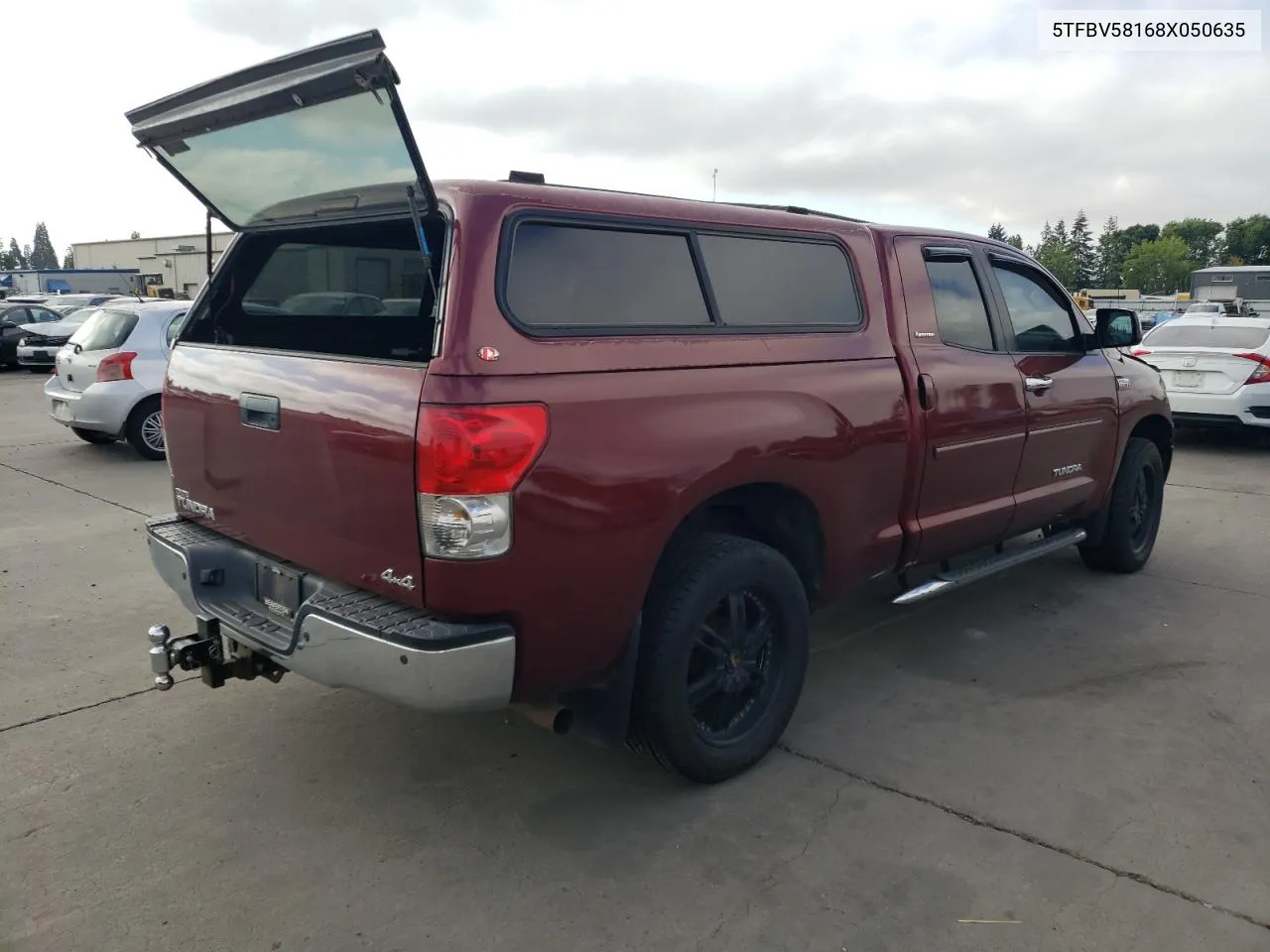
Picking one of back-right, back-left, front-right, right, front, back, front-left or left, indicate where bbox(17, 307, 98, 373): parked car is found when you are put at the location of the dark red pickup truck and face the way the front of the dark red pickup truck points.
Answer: left

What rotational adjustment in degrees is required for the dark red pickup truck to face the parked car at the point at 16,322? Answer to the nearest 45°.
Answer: approximately 90° to its left

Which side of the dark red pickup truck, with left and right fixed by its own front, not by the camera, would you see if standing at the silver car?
left

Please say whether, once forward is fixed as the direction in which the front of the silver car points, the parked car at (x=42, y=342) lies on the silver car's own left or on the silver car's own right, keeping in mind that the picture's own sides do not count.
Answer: on the silver car's own left

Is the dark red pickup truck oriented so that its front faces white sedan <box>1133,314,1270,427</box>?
yes

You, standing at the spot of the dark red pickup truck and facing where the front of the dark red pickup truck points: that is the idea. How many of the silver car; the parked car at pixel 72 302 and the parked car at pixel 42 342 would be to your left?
3

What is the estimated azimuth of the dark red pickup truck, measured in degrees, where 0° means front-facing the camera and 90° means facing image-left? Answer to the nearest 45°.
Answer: approximately 225°

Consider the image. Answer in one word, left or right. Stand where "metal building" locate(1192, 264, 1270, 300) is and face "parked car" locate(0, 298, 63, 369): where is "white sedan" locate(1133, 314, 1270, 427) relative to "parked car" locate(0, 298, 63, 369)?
left

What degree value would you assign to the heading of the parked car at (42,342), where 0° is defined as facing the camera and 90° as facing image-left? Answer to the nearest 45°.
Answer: approximately 45°

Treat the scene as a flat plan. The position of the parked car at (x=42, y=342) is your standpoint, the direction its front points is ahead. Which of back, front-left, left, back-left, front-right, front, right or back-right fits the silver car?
front-left

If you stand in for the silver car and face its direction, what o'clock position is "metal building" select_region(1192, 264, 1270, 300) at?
The metal building is roughly at 1 o'clock from the silver car.
